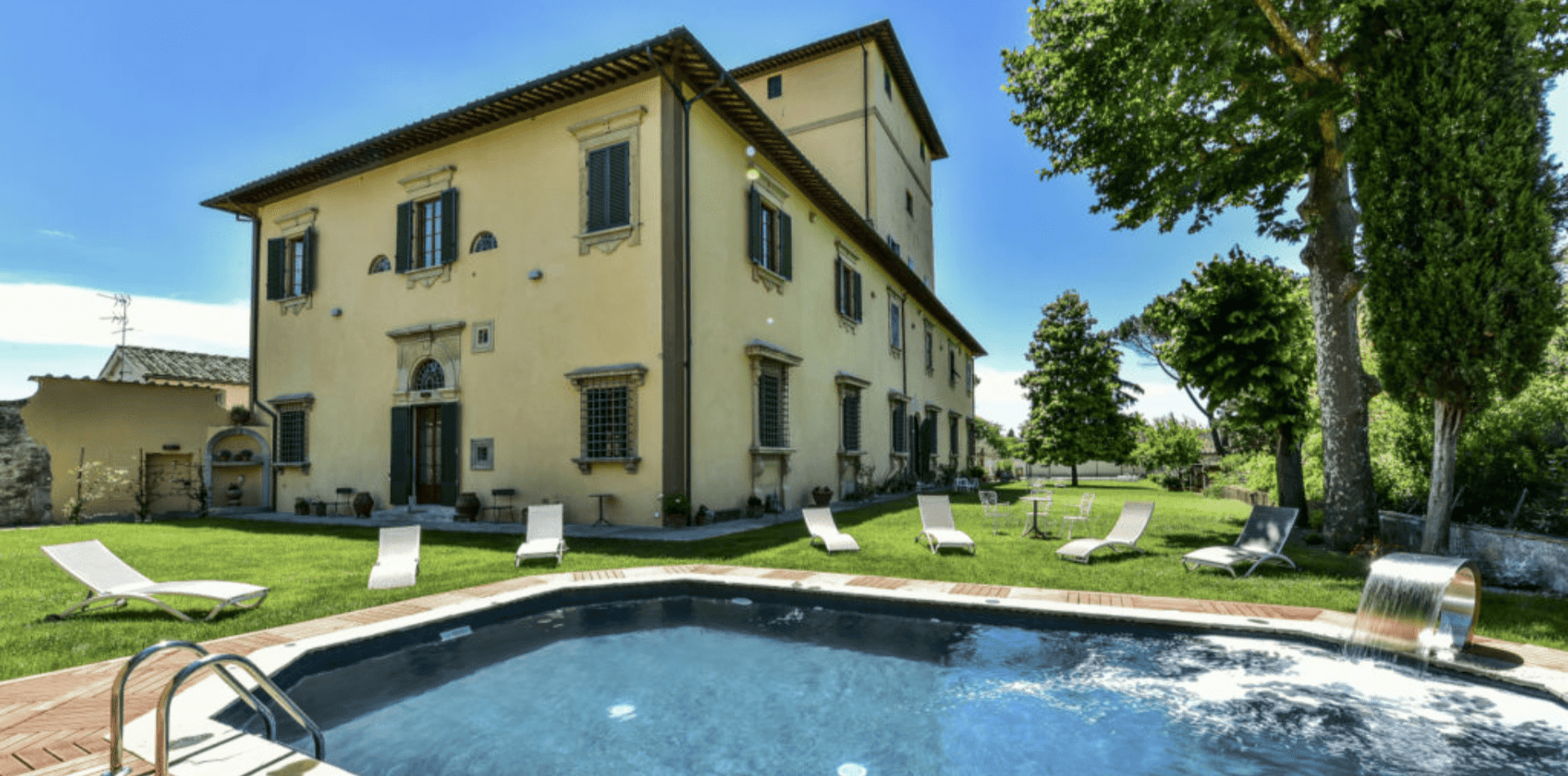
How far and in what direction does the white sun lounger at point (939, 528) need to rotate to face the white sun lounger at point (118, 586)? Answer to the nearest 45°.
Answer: approximately 90° to its right

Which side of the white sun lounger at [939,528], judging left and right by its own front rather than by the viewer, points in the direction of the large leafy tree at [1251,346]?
left

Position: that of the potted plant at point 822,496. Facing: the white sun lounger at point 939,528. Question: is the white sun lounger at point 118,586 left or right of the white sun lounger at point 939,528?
right

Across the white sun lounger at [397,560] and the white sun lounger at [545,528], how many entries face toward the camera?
2

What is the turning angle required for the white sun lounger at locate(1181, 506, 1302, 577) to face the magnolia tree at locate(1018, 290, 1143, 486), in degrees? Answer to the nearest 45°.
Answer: approximately 135° to its right

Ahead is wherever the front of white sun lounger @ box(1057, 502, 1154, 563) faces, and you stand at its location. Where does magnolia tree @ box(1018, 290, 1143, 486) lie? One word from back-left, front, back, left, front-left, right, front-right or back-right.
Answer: back-right

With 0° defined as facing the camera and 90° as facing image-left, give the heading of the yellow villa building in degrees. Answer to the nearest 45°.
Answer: approximately 45°

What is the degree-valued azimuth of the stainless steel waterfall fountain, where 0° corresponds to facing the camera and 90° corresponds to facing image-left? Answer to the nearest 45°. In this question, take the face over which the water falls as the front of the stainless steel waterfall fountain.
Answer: approximately 45°

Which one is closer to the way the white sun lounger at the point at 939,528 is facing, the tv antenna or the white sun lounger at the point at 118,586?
the white sun lounger
